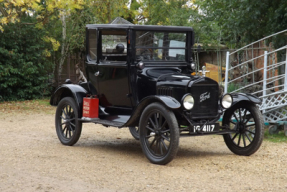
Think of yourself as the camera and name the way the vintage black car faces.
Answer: facing the viewer and to the right of the viewer

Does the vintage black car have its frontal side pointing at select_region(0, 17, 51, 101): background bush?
no
